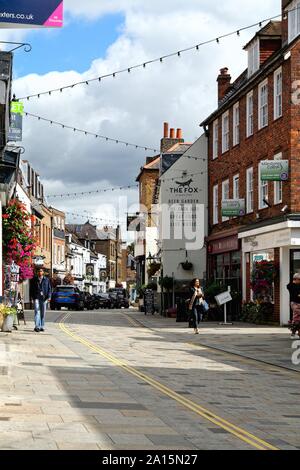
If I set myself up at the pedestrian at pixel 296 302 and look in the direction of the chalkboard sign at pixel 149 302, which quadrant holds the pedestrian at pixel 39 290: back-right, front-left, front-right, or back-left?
front-left

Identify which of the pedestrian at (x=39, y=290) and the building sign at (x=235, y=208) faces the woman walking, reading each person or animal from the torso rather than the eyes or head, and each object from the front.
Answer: the building sign

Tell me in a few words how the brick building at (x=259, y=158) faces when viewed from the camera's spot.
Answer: facing the viewer and to the left of the viewer

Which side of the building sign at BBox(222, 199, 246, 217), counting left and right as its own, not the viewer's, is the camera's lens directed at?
front

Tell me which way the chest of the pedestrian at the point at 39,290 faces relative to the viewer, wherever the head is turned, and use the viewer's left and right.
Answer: facing the viewer

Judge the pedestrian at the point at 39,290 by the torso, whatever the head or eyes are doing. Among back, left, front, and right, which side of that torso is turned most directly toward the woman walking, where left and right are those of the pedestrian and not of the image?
left

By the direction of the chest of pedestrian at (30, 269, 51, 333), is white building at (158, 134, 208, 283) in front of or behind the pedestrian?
behind

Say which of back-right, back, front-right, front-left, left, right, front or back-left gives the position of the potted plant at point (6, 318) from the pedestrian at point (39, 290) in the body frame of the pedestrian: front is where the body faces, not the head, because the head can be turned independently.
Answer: front-right

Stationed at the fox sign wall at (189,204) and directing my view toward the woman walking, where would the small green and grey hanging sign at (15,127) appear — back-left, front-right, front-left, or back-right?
front-right
